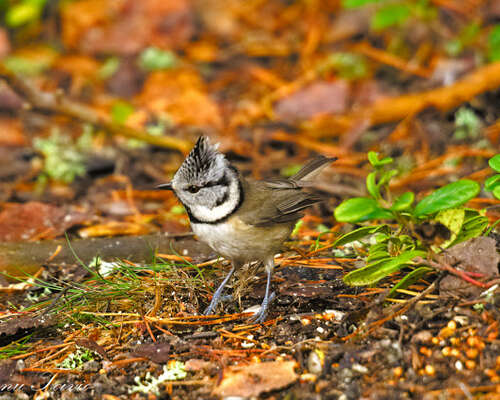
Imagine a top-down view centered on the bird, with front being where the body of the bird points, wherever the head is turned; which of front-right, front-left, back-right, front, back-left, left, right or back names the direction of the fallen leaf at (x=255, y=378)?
left

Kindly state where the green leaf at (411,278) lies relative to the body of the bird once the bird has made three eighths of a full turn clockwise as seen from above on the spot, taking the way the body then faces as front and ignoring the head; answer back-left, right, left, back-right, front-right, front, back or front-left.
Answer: right

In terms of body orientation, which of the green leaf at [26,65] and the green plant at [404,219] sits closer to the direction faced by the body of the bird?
the green leaf

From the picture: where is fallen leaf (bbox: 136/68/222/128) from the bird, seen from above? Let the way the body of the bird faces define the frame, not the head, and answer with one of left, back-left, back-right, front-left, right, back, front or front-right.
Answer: right

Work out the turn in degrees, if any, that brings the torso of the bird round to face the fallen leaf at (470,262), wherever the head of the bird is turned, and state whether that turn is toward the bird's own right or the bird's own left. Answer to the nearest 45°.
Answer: approximately 135° to the bird's own left

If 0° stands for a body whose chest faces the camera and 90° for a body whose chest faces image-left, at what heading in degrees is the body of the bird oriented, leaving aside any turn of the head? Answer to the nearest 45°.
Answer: approximately 90°

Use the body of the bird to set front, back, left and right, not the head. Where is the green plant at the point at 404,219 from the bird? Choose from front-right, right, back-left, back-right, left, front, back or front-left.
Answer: back-left

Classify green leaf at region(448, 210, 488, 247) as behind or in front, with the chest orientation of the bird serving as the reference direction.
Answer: behind

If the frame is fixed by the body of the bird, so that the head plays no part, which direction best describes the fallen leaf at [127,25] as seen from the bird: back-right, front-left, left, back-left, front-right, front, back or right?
right

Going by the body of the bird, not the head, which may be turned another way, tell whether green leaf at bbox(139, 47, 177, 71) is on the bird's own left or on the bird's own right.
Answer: on the bird's own right
